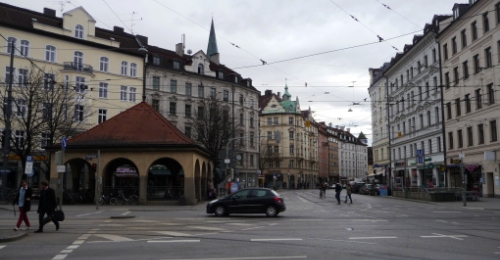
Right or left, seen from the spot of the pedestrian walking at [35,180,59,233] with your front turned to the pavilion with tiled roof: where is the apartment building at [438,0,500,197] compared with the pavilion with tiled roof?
right

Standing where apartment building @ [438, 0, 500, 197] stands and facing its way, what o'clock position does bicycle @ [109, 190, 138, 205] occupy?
The bicycle is roughly at 12 o'clock from the apartment building.

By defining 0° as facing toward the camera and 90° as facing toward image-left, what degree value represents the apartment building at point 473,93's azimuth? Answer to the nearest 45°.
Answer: approximately 45°

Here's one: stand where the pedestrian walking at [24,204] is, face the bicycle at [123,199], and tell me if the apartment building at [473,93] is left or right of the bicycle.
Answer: right

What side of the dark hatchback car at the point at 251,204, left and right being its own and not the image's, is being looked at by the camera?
left

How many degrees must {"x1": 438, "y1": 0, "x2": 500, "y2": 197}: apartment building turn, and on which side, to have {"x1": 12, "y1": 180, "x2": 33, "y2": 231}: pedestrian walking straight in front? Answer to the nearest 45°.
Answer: approximately 45° to its left

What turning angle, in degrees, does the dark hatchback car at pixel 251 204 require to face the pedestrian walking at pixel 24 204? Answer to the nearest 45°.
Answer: approximately 45° to its left

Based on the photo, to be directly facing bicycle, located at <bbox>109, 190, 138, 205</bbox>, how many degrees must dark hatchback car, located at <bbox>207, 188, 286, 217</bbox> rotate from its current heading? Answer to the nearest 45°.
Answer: approximately 45° to its right
